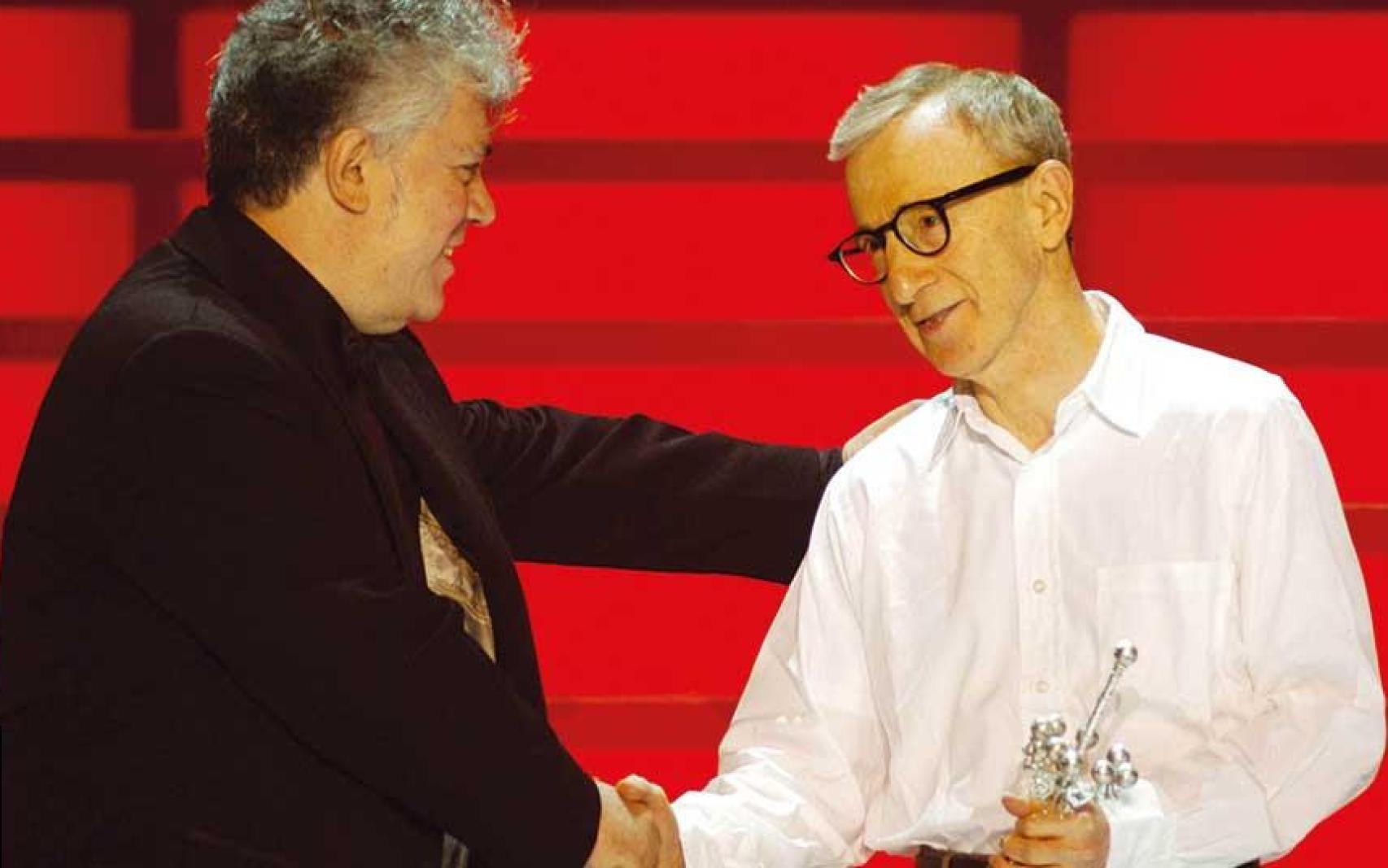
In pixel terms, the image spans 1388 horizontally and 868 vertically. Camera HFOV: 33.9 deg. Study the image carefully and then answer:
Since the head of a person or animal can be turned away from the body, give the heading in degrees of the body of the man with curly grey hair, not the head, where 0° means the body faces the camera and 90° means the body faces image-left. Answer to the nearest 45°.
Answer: approximately 270°

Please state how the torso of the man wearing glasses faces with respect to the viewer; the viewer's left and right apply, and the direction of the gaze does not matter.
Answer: facing the viewer and to the left of the viewer

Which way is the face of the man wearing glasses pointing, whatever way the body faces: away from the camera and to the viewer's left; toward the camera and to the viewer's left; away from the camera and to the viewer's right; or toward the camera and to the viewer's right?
toward the camera and to the viewer's left

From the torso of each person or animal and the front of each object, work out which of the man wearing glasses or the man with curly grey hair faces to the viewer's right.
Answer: the man with curly grey hair

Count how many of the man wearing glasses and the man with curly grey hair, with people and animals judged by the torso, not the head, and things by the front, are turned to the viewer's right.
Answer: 1

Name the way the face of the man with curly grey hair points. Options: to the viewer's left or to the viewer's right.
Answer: to the viewer's right

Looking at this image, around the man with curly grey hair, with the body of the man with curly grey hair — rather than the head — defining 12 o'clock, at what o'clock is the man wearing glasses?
The man wearing glasses is roughly at 12 o'clock from the man with curly grey hair.

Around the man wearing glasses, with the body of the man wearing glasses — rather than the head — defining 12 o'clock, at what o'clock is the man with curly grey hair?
The man with curly grey hair is roughly at 1 o'clock from the man wearing glasses.
